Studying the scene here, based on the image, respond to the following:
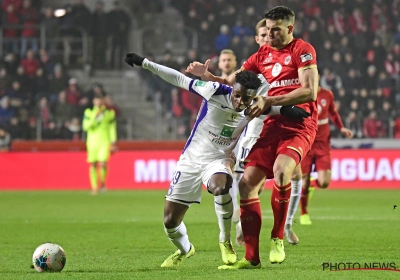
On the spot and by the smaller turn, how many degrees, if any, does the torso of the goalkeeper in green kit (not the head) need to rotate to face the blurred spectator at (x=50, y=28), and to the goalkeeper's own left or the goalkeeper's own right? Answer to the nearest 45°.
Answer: approximately 180°

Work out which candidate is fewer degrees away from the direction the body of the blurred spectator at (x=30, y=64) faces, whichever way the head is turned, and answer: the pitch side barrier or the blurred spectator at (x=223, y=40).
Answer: the pitch side barrier

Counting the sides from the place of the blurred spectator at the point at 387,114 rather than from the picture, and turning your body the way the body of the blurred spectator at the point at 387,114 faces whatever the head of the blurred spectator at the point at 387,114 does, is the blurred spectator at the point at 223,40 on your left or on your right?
on your right

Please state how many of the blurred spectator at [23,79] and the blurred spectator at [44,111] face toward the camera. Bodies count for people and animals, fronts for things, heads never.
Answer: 2

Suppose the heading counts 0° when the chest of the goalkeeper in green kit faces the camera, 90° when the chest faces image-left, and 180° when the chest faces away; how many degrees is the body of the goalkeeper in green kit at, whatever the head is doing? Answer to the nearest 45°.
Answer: approximately 0°
